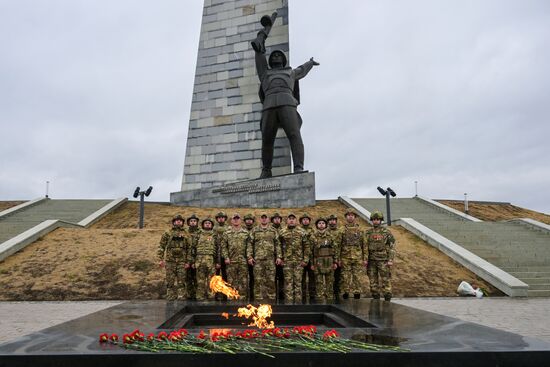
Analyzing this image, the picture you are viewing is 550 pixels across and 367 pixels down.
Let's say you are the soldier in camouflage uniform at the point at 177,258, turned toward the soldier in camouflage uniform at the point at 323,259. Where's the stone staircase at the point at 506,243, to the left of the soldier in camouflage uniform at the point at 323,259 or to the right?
left

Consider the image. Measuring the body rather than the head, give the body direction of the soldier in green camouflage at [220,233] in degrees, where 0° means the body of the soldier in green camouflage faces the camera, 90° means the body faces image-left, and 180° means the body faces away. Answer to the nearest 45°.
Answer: approximately 0°

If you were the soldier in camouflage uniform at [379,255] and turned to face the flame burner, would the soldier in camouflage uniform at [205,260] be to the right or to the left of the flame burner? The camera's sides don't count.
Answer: right
